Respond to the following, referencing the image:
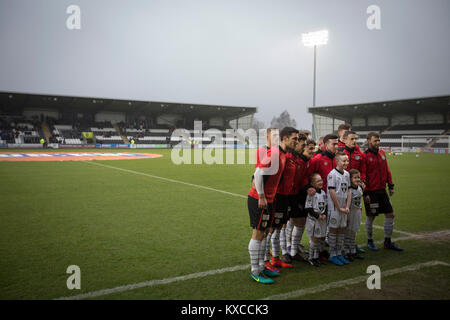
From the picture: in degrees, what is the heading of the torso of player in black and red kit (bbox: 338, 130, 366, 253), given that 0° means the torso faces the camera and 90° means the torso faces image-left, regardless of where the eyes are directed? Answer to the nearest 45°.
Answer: approximately 315°

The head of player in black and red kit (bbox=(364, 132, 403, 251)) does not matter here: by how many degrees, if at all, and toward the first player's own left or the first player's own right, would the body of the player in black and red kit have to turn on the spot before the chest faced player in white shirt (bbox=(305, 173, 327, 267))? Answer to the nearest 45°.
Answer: approximately 90° to the first player's own right

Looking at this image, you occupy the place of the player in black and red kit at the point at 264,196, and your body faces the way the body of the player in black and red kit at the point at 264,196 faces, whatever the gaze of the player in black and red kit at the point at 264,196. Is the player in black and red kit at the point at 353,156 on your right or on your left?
on your left

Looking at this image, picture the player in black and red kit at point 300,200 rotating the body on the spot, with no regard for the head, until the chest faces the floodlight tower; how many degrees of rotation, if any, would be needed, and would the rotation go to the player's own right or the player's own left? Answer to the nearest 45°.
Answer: approximately 135° to the player's own left

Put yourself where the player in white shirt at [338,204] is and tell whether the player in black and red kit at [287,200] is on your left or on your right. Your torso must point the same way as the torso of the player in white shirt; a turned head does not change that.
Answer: on your right
